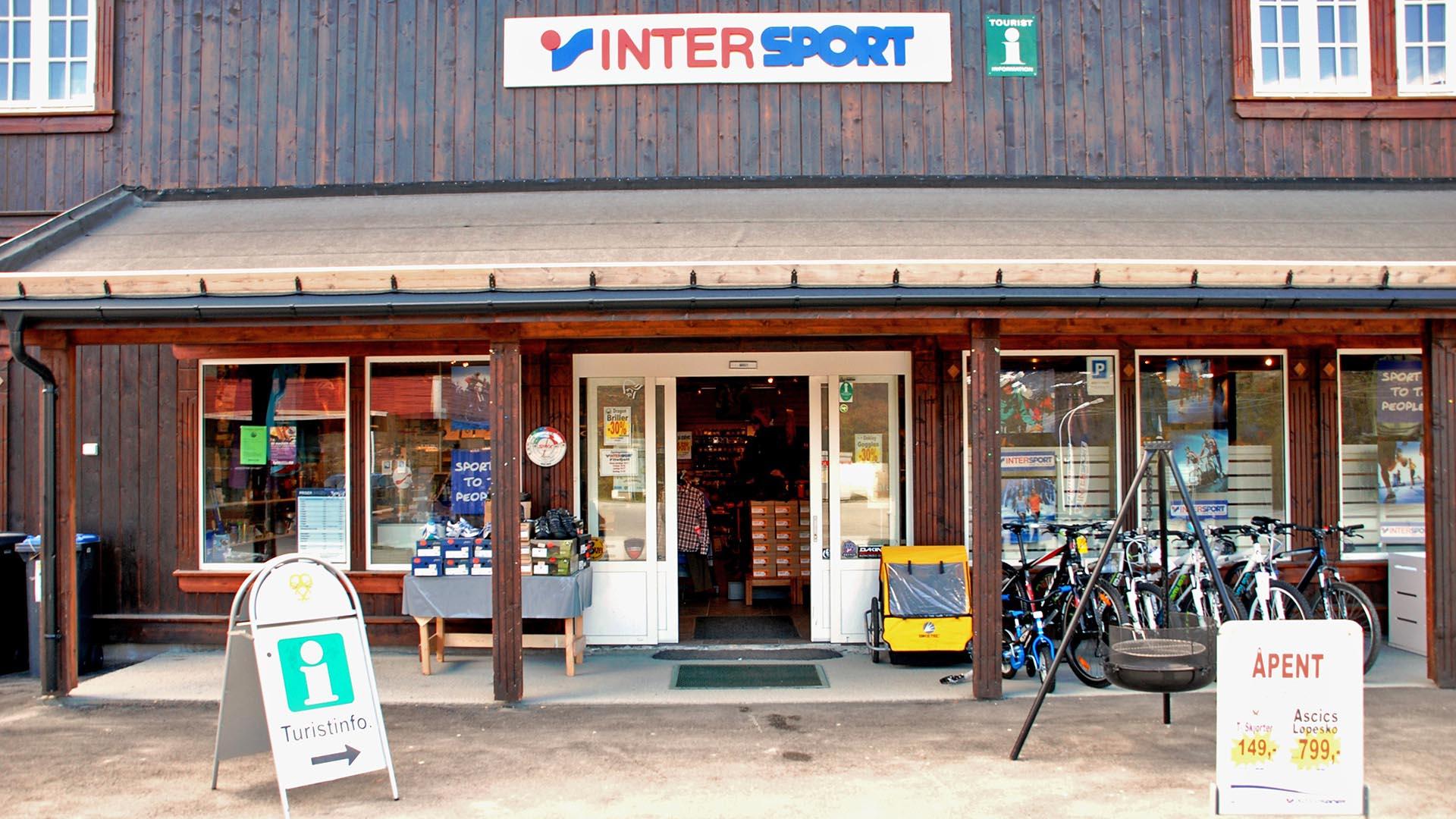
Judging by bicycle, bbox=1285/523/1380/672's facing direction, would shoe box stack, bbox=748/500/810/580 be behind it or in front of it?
behind

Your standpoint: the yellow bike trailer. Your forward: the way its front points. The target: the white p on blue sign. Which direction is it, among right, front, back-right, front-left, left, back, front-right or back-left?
back-left

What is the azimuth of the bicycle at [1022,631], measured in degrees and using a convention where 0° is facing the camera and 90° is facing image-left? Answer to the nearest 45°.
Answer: approximately 315°

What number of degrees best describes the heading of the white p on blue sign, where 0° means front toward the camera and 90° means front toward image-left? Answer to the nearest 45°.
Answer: approximately 0°

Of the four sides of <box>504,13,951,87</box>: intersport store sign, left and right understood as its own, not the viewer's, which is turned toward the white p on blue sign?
left
